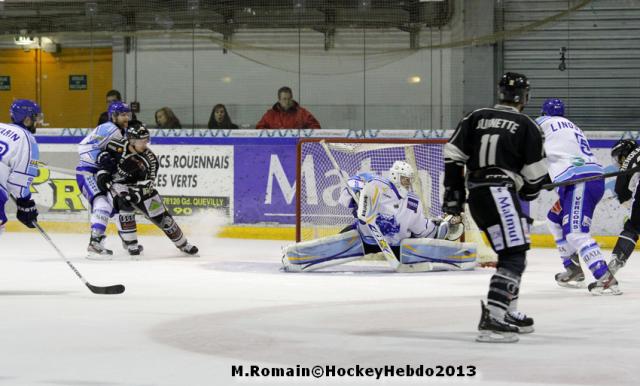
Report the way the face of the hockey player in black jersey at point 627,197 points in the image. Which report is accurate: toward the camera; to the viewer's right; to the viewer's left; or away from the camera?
to the viewer's left

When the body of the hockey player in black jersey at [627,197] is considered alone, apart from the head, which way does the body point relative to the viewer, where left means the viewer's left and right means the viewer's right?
facing to the left of the viewer

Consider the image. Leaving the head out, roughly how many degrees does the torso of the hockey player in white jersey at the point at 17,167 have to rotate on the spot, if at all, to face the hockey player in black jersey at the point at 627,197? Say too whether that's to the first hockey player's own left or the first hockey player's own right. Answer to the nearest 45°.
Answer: approximately 45° to the first hockey player's own right

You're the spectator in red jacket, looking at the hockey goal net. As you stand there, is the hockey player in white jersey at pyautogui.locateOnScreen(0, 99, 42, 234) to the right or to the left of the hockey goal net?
right

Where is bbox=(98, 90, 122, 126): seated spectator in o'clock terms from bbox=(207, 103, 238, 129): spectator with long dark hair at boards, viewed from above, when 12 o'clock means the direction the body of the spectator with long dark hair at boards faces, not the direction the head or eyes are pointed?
The seated spectator is roughly at 3 o'clock from the spectator with long dark hair at boards.

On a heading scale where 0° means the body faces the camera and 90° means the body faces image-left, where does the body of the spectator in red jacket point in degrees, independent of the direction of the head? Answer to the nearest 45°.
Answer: approximately 0°

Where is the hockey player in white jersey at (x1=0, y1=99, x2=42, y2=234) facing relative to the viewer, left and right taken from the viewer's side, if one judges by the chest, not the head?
facing away from the viewer and to the right of the viewer
